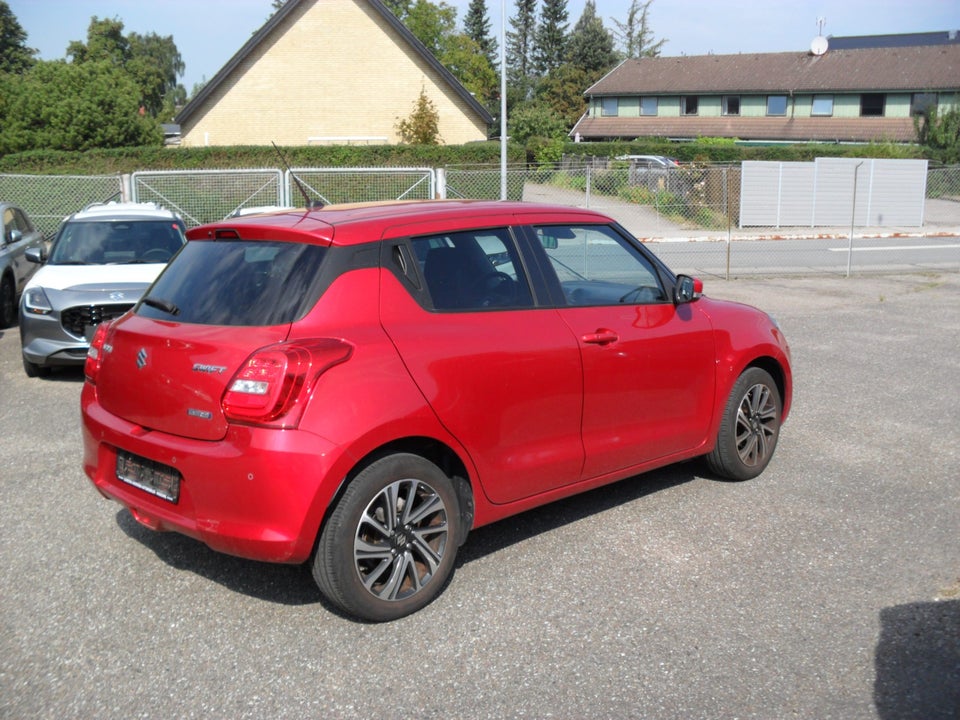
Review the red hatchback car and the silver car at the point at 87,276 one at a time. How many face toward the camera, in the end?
1

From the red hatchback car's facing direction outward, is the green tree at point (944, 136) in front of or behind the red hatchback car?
in front

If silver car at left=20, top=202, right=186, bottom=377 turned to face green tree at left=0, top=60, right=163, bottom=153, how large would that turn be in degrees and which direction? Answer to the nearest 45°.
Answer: approximately 180°

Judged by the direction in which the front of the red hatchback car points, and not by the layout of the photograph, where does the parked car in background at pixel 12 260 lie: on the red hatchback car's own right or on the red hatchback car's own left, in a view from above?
on the red hatchback car's own left

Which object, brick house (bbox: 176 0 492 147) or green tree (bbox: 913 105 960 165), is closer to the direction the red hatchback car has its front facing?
the green tree

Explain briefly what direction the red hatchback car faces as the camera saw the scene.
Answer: facing away from the viewer and to the right of the viewer

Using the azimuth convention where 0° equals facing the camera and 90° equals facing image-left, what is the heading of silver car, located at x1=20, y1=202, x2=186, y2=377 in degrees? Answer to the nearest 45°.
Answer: approximately 0°

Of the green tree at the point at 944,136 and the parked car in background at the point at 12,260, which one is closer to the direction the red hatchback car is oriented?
the green tree

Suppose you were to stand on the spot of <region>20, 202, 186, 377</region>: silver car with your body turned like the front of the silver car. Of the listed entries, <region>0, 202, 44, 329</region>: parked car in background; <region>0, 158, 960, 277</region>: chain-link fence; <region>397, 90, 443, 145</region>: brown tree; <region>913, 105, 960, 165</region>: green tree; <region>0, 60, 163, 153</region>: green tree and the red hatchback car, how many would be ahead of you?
1

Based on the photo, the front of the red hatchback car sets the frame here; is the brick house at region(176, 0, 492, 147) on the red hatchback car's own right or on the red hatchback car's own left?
on the red hatchback car's own left

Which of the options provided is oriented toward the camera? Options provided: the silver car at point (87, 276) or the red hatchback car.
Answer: the silver car

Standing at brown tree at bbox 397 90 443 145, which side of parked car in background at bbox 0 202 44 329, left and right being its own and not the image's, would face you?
back

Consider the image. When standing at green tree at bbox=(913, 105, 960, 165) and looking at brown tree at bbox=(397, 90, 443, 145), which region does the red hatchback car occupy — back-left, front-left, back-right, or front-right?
front-left

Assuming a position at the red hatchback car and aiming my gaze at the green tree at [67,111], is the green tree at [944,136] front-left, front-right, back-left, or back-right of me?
front-right

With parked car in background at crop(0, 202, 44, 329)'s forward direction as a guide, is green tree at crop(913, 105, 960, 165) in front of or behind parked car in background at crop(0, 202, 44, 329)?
behind

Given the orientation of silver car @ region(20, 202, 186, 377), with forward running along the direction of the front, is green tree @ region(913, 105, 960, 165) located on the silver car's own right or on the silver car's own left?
on the silver car's own left

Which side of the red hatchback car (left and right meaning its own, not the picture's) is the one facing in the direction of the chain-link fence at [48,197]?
left
